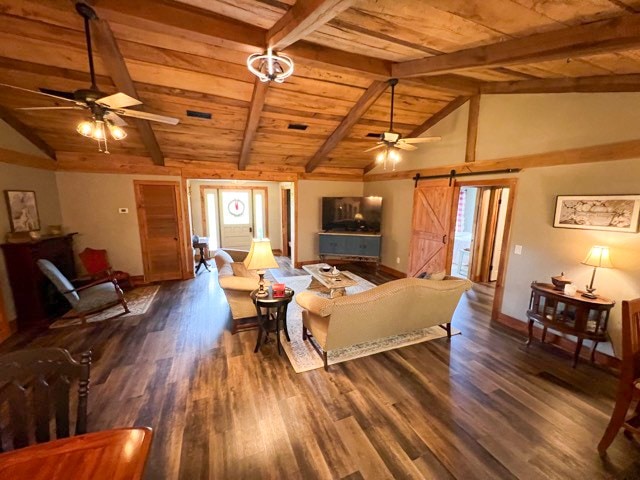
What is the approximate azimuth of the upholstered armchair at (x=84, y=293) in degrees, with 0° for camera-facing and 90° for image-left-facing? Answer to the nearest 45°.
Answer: approximately 270°

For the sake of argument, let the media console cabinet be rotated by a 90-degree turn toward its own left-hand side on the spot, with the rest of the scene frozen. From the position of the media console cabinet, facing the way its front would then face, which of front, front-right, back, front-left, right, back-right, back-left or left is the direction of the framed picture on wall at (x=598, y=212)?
front-right

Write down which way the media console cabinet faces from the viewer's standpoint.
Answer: facing the viewer

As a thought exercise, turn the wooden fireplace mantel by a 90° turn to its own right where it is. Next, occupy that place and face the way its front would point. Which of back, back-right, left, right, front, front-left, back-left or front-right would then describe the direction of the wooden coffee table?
left

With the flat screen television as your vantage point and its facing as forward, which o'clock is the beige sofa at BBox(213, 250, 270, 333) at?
The beige sofa is roughly at 1 o'clock from the flat screen television.

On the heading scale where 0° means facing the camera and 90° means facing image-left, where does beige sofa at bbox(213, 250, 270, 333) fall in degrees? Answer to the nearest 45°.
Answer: approximately 270°

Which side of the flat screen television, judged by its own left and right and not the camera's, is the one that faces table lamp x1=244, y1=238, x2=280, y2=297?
front

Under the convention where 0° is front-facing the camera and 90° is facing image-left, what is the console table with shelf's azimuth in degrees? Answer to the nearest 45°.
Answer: approximately 45°

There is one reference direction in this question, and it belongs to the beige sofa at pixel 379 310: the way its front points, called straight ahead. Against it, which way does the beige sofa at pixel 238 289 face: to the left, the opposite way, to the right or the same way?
to the right

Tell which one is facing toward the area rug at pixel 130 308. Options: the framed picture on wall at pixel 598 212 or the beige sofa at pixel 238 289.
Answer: the framed picture on wall

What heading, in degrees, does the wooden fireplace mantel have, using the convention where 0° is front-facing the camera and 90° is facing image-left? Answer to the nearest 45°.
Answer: approximately 315°

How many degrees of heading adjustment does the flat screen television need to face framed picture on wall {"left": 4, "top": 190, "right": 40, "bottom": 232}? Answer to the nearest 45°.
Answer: approximately 45° to its right

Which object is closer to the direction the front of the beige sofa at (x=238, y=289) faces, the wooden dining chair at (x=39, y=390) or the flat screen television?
the flat screen television

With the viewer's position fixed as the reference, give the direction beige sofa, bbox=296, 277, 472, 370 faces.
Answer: facing away from the viewer and to the left of the viewer

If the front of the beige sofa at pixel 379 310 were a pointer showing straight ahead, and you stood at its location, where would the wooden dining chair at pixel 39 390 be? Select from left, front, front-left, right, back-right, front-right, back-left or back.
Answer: left

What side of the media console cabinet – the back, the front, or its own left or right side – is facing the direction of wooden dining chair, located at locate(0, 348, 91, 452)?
front

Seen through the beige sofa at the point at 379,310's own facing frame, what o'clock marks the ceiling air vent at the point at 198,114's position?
The ceiling air vent is roughly at 11 o'clock from the beige sofa.
